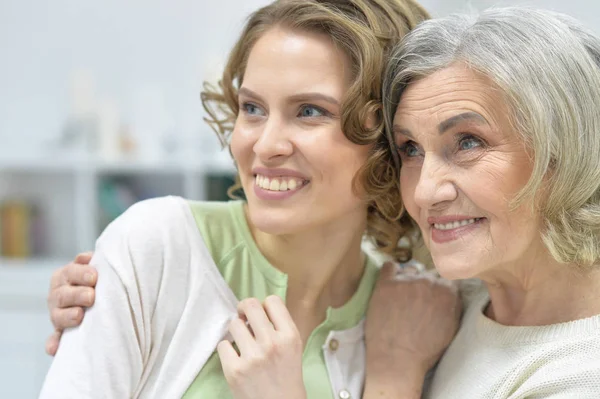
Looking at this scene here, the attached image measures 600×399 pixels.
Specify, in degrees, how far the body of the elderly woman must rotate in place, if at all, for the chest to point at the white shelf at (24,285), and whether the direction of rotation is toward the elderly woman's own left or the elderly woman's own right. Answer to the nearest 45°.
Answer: approximately 90° to the elderly woman's own right

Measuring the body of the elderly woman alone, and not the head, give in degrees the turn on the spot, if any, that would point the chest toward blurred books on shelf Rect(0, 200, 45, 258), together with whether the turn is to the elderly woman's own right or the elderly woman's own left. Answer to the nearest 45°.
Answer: approximately 90° to the elderly woman's own right

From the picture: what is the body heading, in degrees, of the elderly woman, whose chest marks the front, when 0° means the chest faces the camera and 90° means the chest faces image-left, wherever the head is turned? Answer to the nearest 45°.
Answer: approximately 45°
